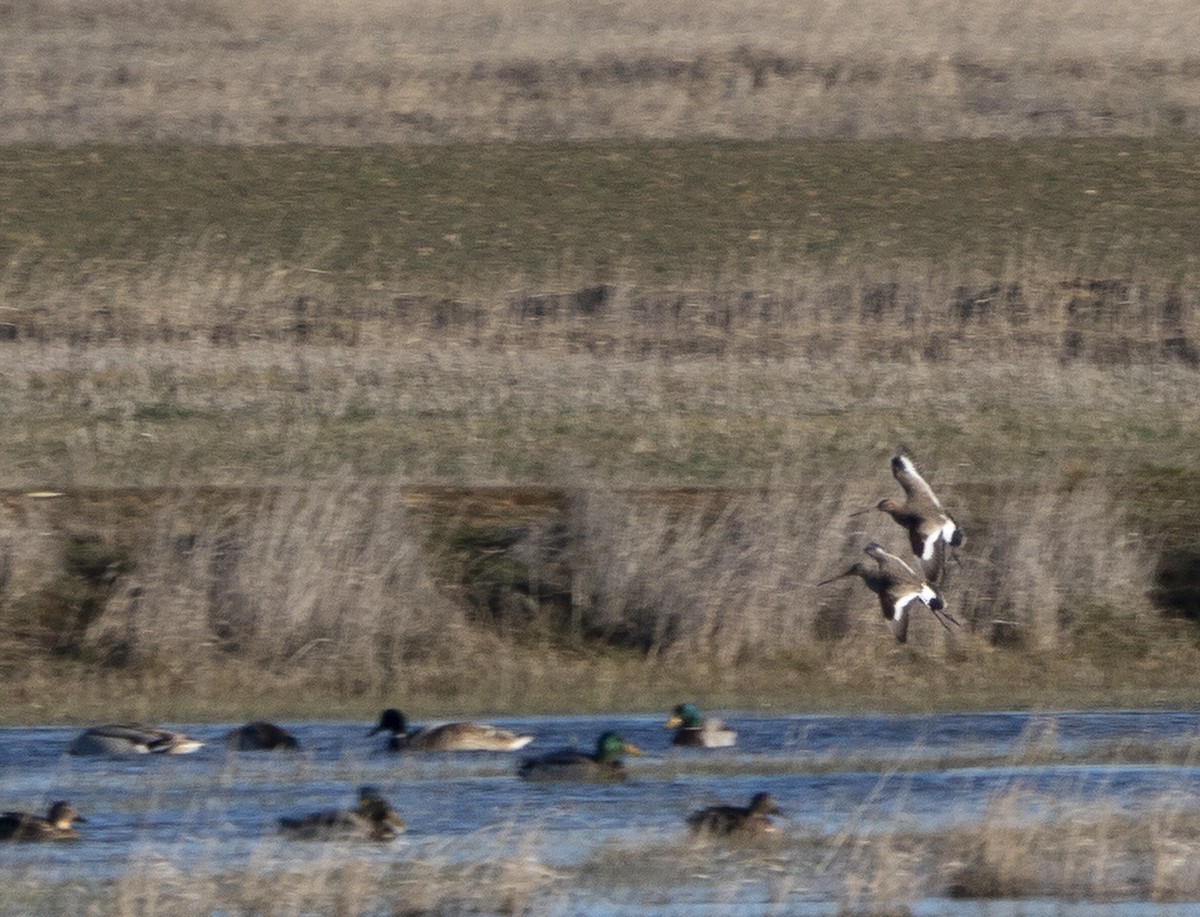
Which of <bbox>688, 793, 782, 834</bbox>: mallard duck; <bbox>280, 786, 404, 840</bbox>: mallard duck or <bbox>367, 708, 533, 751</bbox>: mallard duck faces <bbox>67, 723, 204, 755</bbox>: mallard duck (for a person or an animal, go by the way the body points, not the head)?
<bbox>367, 708, 533, 751</bbox>: mallard duck

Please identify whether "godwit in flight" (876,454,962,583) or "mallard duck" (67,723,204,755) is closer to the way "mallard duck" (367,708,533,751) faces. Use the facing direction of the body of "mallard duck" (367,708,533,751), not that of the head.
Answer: the mallard duck

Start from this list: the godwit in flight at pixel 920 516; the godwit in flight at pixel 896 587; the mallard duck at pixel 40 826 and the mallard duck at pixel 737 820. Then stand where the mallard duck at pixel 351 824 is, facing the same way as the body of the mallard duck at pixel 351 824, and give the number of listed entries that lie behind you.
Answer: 1

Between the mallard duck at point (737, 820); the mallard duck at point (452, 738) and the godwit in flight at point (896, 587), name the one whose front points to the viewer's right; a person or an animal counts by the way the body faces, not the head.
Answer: the mallard duck at point (737, 820)

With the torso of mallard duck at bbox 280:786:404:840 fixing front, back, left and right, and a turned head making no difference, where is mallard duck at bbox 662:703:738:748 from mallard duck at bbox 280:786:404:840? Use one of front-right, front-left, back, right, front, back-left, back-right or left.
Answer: front-left

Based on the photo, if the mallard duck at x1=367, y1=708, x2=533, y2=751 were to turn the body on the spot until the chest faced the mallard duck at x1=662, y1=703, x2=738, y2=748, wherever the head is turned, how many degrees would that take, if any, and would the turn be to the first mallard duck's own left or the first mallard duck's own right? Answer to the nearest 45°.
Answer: approximately 180°

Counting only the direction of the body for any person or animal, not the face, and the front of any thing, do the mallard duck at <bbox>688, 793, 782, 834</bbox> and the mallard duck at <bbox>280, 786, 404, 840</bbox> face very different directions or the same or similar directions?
same or similar directions

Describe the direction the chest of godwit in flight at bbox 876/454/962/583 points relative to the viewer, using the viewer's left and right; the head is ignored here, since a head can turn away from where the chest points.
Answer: facing to the left of the viewer

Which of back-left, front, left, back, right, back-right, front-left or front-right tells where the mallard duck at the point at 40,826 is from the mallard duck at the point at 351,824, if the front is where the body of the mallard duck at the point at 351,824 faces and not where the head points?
back

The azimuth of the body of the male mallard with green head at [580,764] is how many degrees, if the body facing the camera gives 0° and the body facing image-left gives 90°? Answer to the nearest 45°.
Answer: approximately 270°

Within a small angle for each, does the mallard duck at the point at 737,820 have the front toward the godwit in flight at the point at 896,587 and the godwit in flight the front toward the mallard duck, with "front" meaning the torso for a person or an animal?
no

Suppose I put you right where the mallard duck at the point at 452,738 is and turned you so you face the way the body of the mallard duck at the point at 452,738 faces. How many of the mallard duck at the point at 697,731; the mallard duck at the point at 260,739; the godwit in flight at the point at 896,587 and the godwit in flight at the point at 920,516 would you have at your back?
3

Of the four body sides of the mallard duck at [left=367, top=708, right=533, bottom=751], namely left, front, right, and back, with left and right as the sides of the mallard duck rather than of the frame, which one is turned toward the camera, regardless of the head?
left

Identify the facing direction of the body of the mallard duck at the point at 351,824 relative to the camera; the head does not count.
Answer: to the viewer's right

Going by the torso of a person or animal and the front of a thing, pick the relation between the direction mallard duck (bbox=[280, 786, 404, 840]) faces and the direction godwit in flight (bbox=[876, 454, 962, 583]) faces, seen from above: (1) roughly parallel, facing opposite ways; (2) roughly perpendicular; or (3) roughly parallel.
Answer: roughly parallel, facing opposite ways
